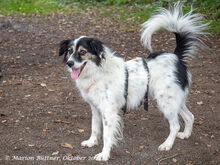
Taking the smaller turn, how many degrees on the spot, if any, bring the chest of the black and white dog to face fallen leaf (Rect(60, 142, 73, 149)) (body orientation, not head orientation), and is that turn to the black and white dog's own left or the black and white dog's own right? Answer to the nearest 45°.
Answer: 0° — it already faces it

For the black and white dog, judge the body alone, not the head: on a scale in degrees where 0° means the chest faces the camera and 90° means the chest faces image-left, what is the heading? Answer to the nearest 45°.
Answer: approximately 45°
